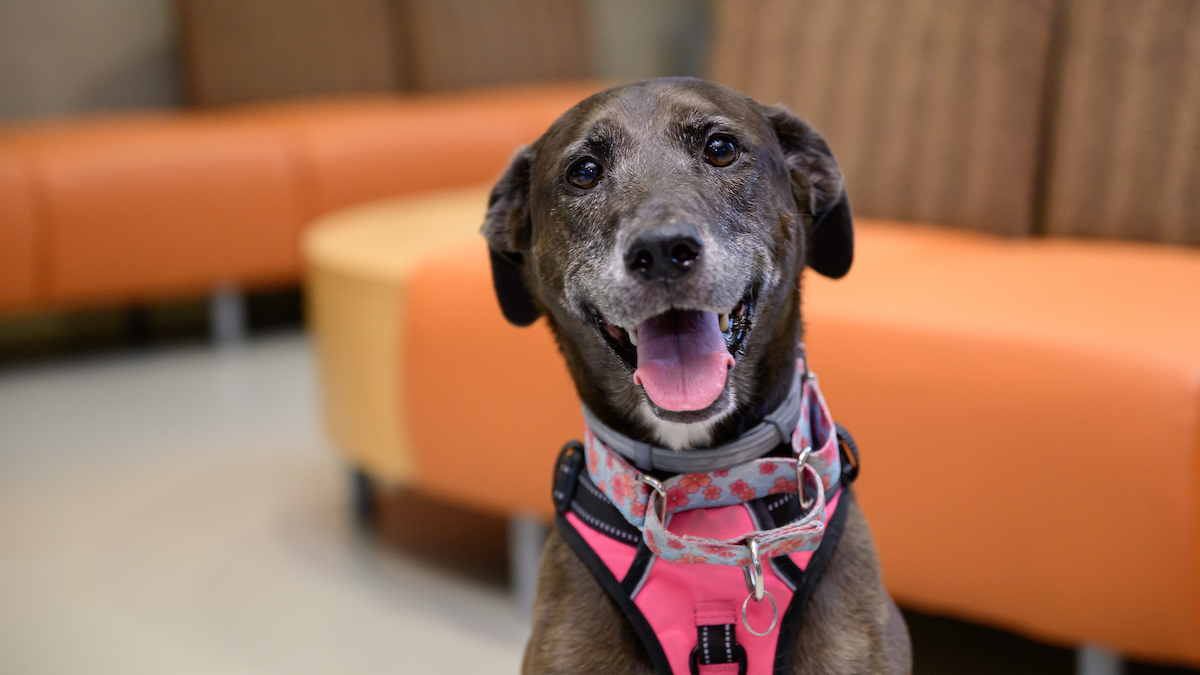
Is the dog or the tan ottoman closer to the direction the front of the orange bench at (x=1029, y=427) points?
the dog

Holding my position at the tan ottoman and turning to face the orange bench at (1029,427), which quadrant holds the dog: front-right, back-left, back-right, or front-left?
front-right

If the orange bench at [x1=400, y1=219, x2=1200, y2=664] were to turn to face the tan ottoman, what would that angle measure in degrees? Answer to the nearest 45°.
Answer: approximately 90° to its right

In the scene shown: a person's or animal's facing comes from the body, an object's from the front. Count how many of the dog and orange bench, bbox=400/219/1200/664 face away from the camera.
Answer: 0

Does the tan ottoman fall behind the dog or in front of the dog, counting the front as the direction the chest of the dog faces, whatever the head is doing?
behind

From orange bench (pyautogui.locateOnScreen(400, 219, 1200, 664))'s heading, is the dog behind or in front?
in front

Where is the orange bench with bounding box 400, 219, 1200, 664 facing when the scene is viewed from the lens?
facing the viewer and to the left of the viewer

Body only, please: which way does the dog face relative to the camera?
toward the camera

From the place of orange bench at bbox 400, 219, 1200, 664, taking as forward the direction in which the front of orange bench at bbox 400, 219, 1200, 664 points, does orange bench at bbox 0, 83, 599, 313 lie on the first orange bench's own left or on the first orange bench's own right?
on the first orange bench's own right
